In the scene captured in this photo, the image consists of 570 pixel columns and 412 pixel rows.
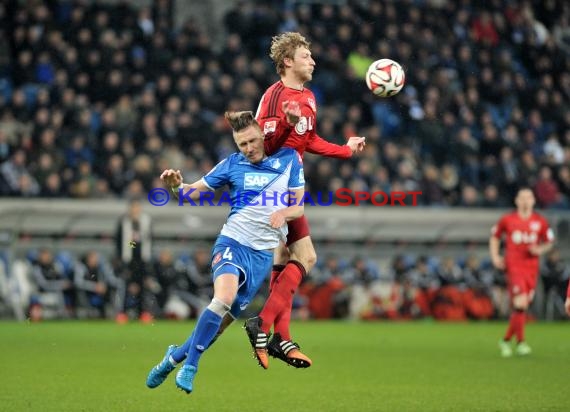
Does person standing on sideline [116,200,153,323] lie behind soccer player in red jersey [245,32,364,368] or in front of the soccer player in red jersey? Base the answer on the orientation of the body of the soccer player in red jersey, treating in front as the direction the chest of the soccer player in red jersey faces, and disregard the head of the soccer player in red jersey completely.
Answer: behind

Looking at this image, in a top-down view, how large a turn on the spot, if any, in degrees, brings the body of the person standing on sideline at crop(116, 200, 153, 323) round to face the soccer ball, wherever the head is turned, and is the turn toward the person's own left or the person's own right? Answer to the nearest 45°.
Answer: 0° — they already face it

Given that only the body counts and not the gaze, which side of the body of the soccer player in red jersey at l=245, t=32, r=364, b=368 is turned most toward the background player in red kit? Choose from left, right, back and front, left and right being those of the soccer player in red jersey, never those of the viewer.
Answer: left

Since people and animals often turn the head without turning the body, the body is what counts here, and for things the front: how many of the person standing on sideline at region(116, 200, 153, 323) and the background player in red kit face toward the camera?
2

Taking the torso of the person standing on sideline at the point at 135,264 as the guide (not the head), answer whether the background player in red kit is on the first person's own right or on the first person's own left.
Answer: on the first person's own left

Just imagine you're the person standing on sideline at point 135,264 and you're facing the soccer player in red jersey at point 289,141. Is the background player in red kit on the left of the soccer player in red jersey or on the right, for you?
left

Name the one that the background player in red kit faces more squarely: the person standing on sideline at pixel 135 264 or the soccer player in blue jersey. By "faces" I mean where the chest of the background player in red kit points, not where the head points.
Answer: the soccer player in blue jersey

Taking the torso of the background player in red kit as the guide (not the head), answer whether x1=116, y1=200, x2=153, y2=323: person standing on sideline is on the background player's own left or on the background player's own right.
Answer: on the background player's own right

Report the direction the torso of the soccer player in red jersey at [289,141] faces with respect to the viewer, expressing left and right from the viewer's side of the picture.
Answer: facing the viewer and to the right of the viewer

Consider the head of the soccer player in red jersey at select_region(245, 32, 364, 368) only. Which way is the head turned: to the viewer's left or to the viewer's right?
to the viewer's right

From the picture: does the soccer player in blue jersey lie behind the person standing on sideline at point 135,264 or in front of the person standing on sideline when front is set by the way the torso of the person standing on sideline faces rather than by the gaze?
in front

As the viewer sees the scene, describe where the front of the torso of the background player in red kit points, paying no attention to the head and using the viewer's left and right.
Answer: facing the viewer

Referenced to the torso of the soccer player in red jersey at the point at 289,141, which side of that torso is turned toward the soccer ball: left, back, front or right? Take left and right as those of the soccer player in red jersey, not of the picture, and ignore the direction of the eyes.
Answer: left
